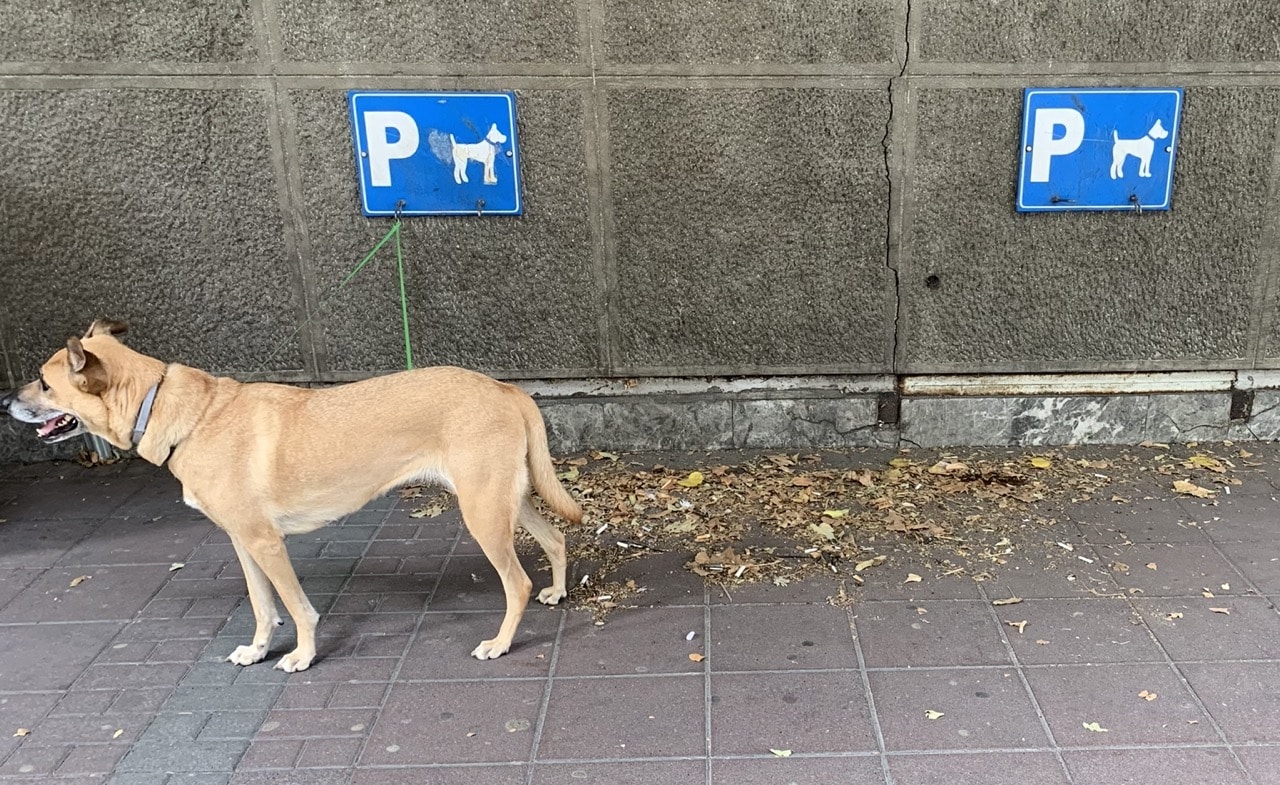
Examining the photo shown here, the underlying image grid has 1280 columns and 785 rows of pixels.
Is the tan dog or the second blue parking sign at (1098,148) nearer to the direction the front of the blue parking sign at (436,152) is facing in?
the tan dog

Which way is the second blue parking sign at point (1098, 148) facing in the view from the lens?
facing the viewer

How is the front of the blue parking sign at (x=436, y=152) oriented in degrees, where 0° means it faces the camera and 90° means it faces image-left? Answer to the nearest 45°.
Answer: approximately 0°

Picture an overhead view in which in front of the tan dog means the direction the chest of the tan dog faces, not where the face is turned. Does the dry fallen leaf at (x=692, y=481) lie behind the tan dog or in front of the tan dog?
behind

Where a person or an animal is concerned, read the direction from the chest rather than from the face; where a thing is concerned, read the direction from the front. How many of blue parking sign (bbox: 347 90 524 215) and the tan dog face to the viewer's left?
1

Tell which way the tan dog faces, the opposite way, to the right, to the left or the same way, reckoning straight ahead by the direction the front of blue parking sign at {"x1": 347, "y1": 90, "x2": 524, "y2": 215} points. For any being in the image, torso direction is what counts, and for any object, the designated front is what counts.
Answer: to the right

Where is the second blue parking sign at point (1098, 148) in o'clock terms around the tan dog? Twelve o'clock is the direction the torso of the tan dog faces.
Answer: The second blue parking sign is roughly at 6 o'clock from the tan dog.

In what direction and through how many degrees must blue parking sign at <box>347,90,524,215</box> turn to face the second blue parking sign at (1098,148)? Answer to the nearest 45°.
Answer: approximately 90° to its left

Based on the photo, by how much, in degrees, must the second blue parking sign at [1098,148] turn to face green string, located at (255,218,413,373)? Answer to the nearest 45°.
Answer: approximately 45° to its right

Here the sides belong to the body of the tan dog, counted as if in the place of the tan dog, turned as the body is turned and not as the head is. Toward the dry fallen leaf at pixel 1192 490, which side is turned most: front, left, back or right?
back

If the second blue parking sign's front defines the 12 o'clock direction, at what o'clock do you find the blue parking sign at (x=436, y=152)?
The blue parking sign is roughly at 2 o'clock from the second blue parking sign.

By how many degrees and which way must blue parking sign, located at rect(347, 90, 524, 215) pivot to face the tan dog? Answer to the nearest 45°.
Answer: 0° — it already faces it

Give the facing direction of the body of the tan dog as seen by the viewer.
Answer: to the viewer's left

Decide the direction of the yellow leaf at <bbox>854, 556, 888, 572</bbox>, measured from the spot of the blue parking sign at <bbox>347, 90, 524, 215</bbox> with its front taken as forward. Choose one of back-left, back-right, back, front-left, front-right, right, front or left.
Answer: front-left
